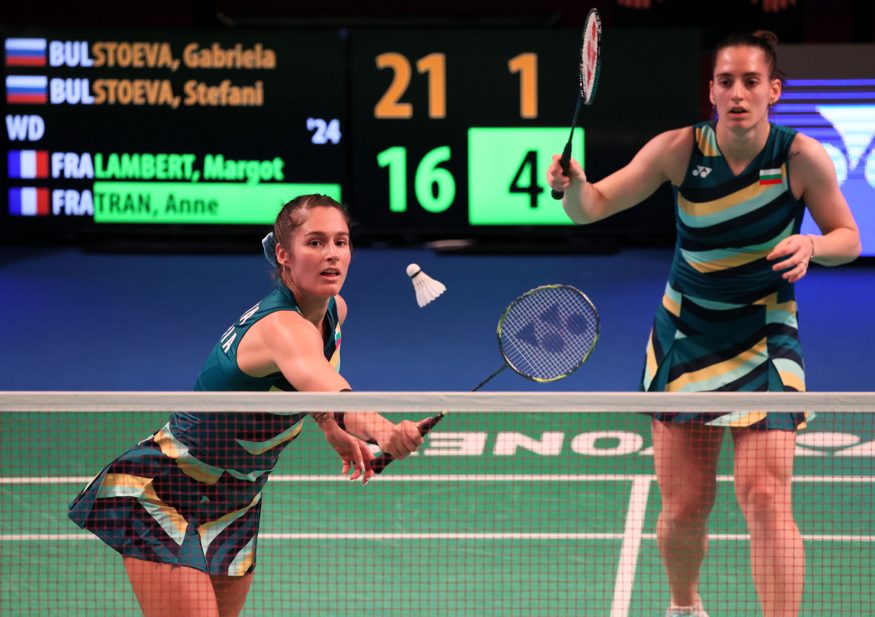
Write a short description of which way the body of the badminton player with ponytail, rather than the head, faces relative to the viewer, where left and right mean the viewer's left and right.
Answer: facing to the right of the viewer

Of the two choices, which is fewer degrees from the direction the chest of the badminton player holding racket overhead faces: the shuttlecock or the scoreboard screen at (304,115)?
the shuttlecock

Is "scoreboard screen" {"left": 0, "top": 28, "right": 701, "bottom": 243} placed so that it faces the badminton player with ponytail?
yes

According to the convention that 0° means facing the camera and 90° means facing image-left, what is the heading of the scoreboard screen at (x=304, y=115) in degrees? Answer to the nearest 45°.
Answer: approximately 0°

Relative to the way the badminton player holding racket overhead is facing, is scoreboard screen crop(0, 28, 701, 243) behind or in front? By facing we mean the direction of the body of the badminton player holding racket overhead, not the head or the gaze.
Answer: behind

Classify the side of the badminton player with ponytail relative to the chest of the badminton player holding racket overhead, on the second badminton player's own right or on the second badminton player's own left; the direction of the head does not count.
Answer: on the second badminton player's own right
